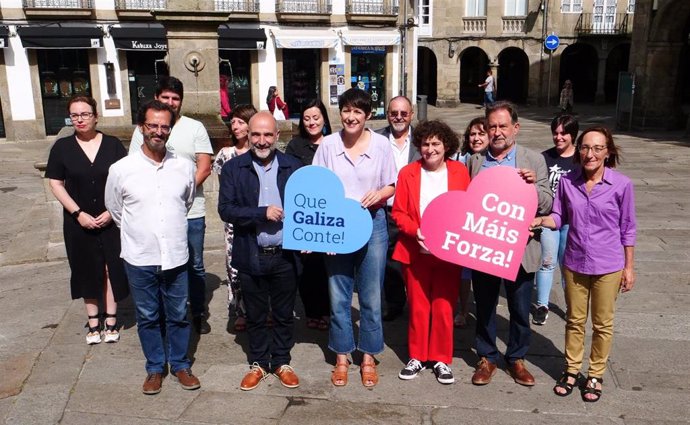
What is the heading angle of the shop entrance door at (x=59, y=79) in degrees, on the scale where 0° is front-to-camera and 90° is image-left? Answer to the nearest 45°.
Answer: approximately 0°

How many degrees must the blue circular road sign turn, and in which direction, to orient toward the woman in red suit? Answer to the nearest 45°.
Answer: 0° — it already faces them

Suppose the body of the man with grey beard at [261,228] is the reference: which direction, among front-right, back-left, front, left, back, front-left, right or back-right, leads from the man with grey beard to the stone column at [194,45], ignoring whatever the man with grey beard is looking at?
back

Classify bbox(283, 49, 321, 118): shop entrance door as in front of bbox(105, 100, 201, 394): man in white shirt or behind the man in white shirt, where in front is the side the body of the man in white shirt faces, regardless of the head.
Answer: behind

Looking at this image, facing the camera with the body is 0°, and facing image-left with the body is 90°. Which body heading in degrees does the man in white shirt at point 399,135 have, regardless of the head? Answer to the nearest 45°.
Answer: approximately 0°

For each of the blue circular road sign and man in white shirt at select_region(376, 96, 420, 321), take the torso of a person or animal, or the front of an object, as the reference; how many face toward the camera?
2

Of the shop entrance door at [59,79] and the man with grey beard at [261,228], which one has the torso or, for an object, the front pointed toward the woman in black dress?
the shop entrance door
